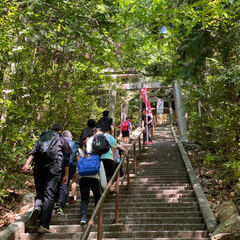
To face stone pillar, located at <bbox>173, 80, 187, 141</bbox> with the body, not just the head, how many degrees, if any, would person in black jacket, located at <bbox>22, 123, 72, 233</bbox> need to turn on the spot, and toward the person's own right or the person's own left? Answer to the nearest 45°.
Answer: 0° — they already face it

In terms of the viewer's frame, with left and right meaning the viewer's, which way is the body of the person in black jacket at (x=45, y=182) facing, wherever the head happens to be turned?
facing away from the viewer and to the right of the viewer

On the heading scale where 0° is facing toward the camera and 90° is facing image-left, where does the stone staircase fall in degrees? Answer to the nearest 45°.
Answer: approximately 0°
